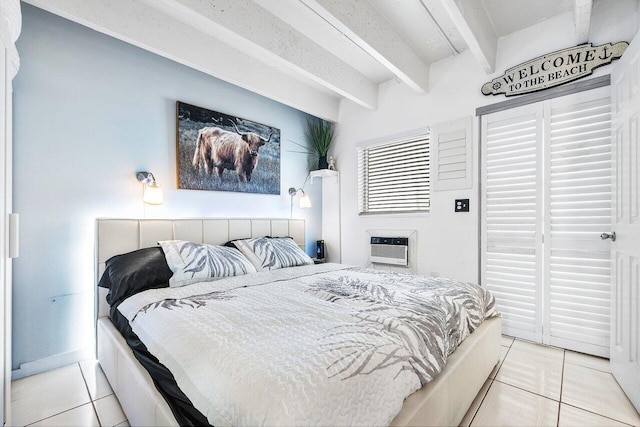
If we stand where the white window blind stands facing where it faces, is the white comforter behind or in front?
in front

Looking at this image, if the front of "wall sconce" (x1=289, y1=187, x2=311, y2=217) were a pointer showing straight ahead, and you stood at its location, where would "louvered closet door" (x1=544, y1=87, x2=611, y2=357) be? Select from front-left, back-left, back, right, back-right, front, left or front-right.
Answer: front

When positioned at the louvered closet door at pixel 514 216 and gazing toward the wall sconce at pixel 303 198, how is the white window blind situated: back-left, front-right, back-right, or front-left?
front-right

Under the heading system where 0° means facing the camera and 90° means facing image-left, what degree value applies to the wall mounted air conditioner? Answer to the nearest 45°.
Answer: approximately 45°

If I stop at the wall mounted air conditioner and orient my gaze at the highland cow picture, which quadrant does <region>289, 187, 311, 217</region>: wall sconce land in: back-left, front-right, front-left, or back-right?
front-right

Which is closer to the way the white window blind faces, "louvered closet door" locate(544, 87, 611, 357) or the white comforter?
the white comforter

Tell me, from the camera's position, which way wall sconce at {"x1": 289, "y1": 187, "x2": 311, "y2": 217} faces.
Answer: facing the viewer and to the right of the viewer

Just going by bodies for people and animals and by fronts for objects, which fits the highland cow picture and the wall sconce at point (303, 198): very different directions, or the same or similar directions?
same or similar directions

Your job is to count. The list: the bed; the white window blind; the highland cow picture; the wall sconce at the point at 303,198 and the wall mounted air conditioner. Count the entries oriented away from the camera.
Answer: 0

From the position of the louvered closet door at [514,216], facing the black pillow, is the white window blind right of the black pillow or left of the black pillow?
right

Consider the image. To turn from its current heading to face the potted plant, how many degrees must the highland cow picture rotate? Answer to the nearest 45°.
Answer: approximately 90° to its left

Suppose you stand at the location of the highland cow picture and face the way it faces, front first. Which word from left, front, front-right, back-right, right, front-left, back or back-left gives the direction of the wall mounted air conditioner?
front-left

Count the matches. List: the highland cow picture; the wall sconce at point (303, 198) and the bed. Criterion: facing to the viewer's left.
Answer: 0

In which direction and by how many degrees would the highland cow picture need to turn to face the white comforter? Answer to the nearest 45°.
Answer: approximately 45° to its right

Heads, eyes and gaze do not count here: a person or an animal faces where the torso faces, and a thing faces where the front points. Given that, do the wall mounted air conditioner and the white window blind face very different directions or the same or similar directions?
same or similar directions
